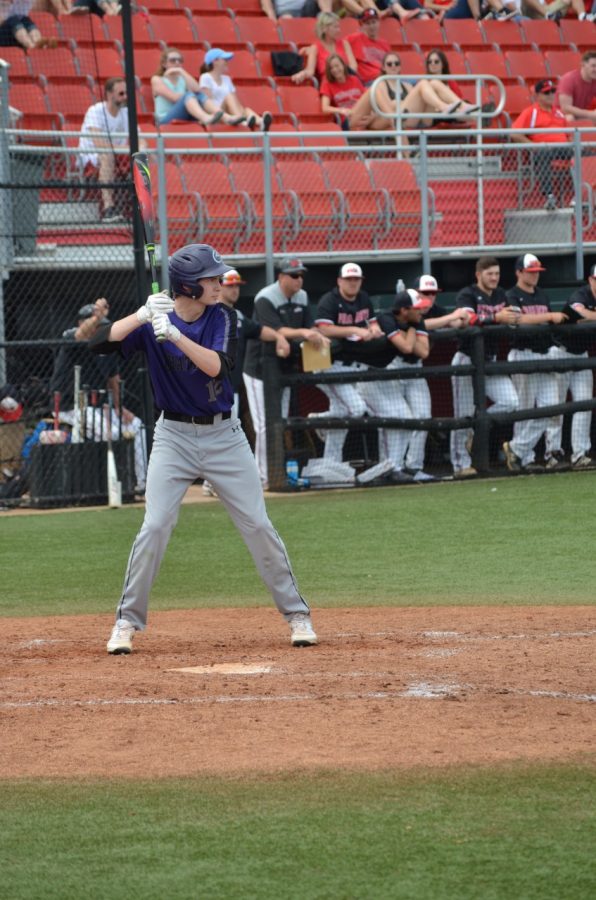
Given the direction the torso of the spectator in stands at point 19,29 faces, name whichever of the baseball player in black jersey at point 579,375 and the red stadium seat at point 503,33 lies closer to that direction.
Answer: the baseball player in black jersey

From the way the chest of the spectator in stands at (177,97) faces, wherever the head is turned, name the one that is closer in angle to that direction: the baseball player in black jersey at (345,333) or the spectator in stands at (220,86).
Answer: the baseball player in black jersey

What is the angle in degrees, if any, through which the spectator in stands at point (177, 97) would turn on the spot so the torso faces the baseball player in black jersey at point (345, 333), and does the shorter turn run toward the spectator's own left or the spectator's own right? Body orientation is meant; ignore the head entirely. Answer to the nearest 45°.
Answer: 0° — they already face them

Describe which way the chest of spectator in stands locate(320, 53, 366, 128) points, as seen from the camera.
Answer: toward the camera

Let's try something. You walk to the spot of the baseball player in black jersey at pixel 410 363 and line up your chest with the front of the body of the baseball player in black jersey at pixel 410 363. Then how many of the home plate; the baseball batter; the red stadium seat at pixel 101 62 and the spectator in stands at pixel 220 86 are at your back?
2

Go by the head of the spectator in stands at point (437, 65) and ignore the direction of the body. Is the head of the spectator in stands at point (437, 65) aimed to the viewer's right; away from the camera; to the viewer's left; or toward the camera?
toward the camera

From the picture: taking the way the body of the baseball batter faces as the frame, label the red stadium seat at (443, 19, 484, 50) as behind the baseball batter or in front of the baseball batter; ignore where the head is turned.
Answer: behind

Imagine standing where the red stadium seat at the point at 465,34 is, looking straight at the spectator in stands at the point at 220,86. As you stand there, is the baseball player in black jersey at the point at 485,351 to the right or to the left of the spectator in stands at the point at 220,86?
left

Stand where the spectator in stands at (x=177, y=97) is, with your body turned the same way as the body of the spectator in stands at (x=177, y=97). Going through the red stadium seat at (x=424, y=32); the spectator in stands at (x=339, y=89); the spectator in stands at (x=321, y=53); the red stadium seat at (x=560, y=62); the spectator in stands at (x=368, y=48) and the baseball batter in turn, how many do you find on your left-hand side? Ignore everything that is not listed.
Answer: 5

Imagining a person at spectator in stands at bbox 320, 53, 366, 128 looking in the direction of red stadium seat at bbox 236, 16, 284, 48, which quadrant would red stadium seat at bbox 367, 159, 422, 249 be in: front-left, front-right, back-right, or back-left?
back-left

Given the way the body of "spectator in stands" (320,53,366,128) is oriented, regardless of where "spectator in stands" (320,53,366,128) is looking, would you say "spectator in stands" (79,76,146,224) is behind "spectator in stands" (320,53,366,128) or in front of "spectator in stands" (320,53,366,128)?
in front

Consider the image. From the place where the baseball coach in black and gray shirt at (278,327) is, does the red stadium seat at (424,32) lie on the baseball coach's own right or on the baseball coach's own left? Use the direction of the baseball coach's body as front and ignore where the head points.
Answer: on the baseball coach's own left

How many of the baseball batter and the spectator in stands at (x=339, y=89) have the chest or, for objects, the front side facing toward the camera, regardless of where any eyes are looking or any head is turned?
2

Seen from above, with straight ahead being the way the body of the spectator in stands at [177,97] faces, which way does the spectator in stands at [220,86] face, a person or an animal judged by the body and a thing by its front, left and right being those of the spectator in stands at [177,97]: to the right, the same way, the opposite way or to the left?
the same way

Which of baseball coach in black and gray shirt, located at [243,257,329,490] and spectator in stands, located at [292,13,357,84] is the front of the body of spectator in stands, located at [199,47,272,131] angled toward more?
the baseball coach in black and gray shirt

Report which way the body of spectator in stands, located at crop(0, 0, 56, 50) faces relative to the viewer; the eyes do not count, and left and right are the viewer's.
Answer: facing the viewer and to the right of the viewer

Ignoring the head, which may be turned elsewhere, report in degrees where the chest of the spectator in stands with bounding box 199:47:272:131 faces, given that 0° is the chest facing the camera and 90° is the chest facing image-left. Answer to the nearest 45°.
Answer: approximately 315°
